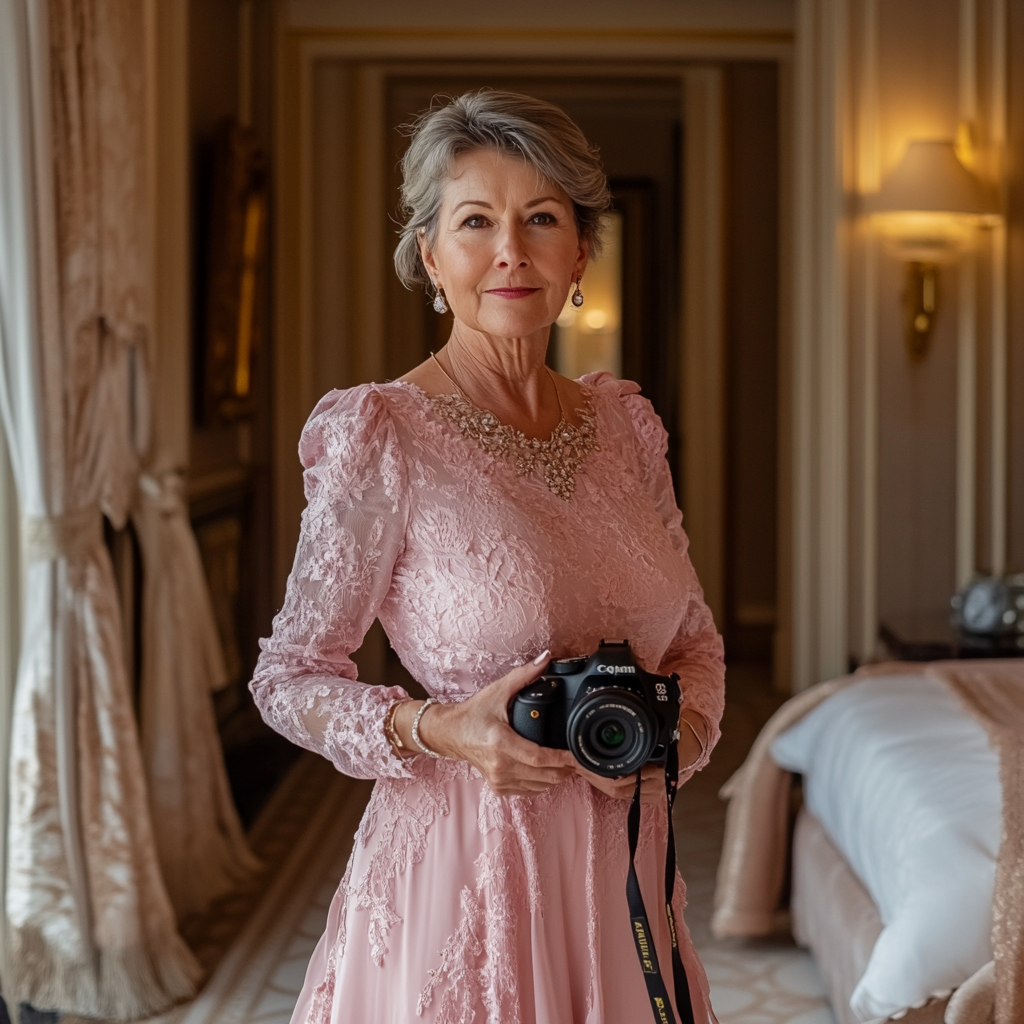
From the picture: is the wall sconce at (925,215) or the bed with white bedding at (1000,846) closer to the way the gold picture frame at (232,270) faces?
the wall sconce

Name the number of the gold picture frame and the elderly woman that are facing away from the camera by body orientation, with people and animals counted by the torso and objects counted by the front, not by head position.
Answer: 0

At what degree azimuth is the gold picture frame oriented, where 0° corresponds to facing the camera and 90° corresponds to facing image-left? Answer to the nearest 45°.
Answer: approximately 270°

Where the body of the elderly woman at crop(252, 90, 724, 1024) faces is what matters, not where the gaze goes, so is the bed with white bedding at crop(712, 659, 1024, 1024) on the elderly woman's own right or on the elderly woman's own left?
on the elderly woman's own left

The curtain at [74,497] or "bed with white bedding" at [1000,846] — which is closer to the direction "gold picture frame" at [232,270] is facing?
the bed with white bedding

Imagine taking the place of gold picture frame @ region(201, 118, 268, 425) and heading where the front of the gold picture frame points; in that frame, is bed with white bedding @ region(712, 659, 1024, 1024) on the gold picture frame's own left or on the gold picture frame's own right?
on the gold picture frame's own right

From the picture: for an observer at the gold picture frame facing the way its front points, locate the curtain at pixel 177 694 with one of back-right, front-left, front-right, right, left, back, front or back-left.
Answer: right

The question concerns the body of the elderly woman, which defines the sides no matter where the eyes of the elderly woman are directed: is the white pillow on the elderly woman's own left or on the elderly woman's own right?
on the elderly woman's own left

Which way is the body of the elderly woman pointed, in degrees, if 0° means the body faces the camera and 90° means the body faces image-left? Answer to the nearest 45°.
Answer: approximately 315°

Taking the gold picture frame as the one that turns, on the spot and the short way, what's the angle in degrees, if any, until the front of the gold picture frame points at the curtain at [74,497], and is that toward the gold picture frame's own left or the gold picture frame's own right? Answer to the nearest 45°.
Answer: approximately 90° to the gold picture frame's own right

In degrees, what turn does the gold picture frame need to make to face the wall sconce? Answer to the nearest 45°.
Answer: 0° — it already faces it
